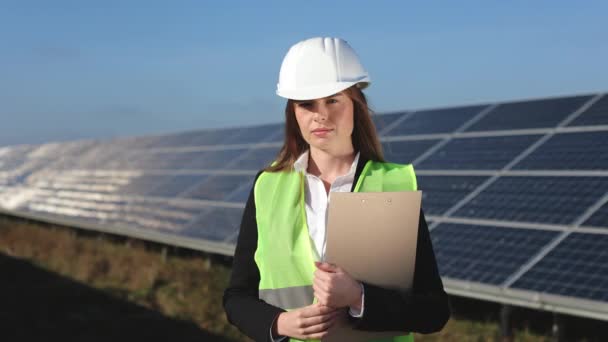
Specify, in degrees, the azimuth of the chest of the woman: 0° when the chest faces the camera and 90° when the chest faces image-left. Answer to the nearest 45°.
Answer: approximately 0°

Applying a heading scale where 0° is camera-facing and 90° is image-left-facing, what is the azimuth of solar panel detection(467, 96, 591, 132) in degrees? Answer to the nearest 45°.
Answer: approximately 45°

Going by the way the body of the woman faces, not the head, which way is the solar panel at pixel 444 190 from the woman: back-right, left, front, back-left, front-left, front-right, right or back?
back

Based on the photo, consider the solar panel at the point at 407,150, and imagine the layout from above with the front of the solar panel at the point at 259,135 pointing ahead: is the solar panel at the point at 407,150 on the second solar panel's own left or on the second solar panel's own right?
on the second solar panel's own left

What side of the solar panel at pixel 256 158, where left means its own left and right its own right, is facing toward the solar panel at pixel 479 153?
left

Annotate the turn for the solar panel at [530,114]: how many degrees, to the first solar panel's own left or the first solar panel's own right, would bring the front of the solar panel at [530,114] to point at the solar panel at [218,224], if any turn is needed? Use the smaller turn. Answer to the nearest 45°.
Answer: approximately 45° to the first solar panel's own right

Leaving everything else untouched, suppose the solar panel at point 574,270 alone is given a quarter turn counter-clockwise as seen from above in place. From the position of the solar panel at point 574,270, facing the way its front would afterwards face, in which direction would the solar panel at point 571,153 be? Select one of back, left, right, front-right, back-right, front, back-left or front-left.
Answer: back-left

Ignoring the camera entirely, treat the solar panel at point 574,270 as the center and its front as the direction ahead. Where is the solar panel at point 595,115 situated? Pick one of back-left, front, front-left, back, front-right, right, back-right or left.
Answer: back-right

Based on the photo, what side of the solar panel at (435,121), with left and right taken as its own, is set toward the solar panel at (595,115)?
left

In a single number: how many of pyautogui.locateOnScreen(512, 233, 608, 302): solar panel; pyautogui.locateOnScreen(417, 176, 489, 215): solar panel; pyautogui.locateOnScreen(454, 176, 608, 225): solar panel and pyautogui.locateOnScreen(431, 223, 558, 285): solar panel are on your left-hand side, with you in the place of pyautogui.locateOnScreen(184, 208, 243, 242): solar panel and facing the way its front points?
4
